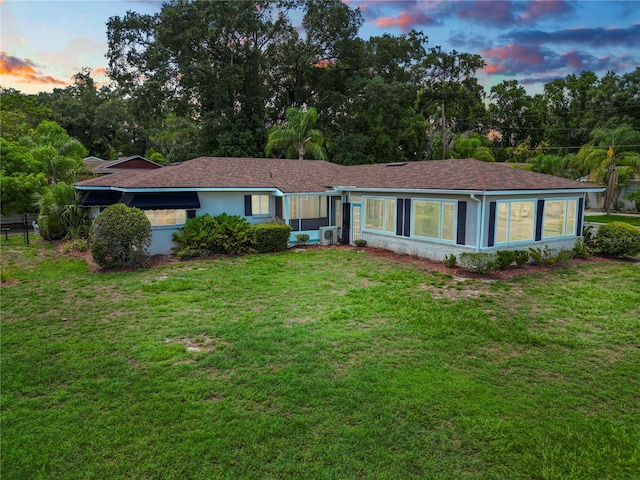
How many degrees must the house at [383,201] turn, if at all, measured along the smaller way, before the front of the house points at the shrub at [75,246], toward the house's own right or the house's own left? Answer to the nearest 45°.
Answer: approximately 90° to the house's own right

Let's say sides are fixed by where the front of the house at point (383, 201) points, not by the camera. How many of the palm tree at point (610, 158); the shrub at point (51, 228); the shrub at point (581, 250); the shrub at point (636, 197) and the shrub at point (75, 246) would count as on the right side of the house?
2

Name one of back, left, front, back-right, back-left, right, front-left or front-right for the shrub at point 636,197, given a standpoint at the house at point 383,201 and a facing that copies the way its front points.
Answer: back-left

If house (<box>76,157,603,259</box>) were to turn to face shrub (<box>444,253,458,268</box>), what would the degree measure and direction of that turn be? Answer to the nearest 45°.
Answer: approximately 45° to its left

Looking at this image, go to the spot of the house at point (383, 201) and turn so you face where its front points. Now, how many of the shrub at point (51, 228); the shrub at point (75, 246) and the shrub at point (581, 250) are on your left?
1

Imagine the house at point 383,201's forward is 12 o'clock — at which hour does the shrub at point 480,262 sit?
The shrub is roughly at 11 o'clock from the house.

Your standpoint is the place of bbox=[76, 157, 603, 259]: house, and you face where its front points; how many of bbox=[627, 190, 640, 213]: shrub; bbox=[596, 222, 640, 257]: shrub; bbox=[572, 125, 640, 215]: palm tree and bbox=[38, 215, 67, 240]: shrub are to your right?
1

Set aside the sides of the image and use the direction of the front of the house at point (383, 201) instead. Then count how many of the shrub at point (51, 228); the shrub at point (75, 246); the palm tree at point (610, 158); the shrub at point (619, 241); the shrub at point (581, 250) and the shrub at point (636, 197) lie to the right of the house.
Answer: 2

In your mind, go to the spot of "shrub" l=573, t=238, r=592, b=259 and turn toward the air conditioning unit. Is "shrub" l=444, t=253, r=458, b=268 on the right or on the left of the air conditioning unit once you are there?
left

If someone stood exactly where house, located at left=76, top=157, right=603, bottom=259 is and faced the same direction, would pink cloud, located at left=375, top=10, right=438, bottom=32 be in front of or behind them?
behind

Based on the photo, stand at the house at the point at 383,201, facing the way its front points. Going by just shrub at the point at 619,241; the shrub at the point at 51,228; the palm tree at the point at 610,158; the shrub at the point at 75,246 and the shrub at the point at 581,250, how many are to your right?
2

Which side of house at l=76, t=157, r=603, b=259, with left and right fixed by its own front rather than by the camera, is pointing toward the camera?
front

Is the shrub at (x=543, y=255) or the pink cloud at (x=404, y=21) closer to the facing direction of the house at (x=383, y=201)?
the shrub

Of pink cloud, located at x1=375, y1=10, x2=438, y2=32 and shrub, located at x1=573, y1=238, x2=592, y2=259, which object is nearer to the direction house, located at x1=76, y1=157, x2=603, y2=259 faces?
the shrub

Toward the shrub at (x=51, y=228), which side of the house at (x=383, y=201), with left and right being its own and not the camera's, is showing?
right
